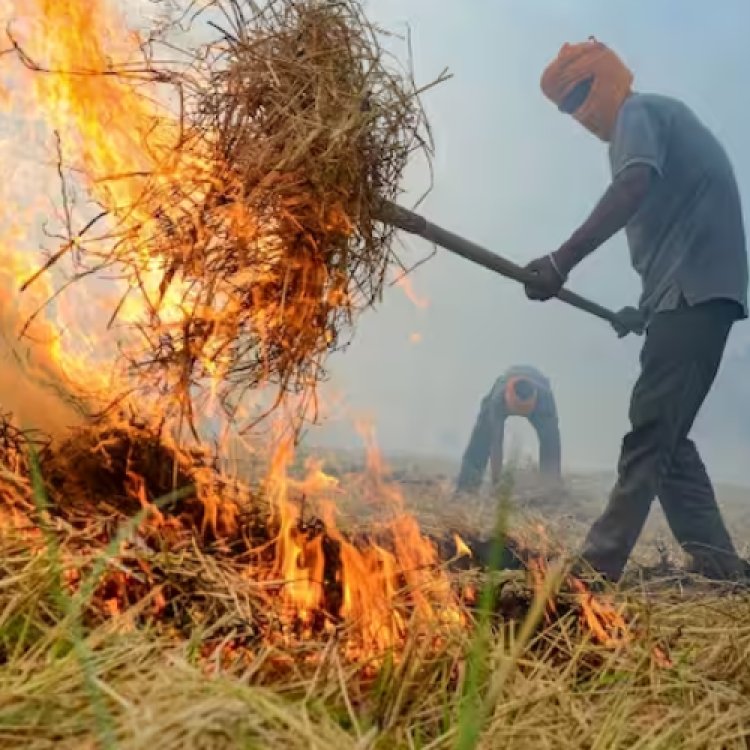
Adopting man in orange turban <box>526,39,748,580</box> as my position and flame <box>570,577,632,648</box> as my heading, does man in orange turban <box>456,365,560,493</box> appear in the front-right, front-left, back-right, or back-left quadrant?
back-right

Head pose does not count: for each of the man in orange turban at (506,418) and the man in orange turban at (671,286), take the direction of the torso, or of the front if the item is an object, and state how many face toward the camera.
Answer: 1

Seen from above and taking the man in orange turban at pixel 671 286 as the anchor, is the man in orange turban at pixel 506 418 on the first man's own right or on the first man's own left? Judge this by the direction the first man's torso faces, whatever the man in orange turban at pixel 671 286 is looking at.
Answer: on the first man's own right

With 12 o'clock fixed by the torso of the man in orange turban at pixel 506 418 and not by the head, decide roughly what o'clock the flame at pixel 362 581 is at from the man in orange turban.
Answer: The flame is roughly at 12 o'clock from the man in orange turban.

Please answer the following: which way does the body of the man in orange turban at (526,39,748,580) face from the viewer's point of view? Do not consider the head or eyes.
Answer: to the viewer's left

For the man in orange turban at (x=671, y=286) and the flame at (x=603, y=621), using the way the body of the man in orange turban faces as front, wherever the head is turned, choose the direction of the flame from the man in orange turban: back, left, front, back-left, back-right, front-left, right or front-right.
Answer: left

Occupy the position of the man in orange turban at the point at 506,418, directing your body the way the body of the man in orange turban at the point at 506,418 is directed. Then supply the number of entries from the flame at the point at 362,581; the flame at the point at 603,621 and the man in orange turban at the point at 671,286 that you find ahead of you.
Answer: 3

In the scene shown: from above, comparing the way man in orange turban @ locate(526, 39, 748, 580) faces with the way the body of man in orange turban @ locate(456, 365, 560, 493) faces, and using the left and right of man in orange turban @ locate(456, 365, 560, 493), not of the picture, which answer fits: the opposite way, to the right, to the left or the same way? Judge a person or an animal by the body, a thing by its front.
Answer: to the right

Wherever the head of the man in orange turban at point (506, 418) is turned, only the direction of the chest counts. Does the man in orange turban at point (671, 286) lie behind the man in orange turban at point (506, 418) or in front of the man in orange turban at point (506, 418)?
in front

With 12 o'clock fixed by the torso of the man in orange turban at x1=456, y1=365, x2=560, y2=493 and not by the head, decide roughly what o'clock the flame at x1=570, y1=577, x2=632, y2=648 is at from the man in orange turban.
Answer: The flame is roughly at 12 o'clock from the man in orange turban.

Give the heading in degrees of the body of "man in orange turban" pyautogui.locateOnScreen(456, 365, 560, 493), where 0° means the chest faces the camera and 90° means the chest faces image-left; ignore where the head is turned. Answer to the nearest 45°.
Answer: approximately 0°
